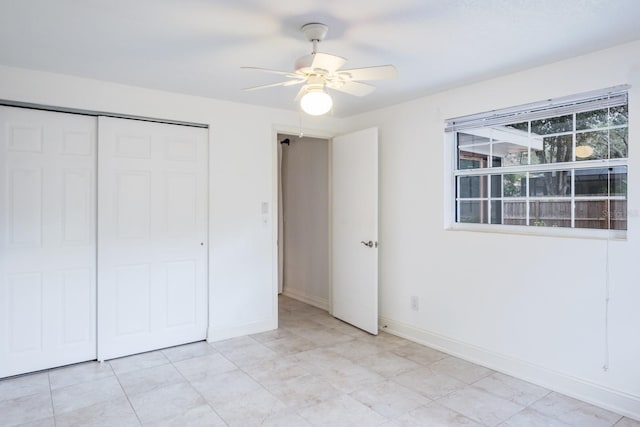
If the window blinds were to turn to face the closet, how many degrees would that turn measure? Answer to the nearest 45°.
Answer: approximately 45° to its right

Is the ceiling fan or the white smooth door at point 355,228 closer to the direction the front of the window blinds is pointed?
the ceiling fan

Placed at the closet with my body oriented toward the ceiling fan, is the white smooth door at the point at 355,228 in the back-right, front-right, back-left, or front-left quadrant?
front-left

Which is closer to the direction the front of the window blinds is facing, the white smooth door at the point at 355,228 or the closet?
the closet

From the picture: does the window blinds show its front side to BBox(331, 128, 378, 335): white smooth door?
no

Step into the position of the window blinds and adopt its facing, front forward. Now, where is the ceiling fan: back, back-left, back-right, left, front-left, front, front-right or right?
front

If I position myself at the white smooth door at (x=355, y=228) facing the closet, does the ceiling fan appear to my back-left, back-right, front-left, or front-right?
front-left

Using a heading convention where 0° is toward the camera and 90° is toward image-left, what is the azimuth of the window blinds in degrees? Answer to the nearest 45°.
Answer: approximately 45°
